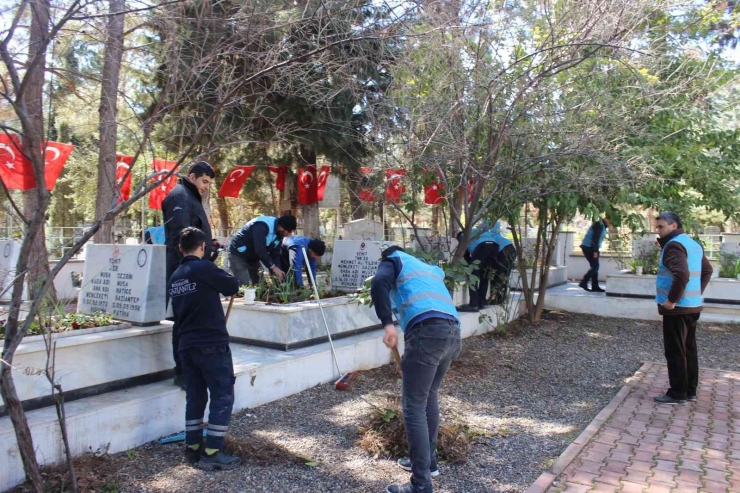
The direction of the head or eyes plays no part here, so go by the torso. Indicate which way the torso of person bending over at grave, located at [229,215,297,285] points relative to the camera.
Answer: to the viewer's right

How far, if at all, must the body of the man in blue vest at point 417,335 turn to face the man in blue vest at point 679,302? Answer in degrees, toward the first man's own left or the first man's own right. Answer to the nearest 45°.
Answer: approximately 90° to the first man's own right

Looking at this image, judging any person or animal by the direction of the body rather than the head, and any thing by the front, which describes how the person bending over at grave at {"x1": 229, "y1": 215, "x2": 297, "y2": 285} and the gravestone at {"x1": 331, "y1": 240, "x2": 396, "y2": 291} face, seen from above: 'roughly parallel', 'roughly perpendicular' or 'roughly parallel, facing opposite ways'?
roughly perpendicular

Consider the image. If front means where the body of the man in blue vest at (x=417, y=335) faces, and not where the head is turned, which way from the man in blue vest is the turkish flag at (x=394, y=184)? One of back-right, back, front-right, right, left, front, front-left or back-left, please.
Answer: front-right

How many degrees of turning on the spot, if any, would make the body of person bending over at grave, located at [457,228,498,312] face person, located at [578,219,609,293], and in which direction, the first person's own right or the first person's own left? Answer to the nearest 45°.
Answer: approximately 135° to the first person's own right

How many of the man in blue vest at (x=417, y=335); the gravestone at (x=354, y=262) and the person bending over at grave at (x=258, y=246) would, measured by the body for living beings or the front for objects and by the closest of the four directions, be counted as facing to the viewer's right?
1

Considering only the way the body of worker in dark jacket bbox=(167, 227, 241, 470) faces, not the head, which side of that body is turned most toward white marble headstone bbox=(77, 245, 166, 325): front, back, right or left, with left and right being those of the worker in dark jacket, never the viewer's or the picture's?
left

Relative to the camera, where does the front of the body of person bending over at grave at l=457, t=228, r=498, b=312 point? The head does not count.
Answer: to the viewer's left

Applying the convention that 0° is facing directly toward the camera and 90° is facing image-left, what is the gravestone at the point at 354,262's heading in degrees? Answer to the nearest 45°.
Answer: approximately 0°
